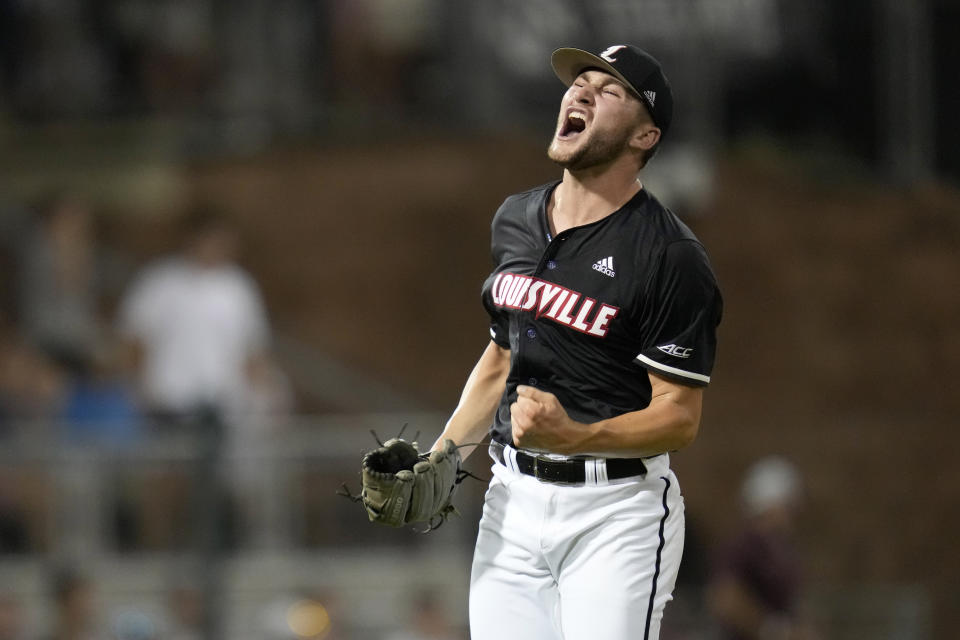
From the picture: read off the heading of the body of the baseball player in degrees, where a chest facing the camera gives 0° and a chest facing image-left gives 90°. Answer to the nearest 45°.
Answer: approximately 45°

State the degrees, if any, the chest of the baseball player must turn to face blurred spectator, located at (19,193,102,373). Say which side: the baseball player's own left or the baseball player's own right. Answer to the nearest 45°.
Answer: approximately 90° to the baseball player's own right

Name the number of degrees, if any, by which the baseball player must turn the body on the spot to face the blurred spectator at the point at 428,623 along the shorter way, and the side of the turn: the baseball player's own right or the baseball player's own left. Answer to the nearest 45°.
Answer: approximately 135° to the baseball player's own right

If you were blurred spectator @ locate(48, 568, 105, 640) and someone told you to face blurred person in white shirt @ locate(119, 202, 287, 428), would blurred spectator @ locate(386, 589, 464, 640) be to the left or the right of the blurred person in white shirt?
right

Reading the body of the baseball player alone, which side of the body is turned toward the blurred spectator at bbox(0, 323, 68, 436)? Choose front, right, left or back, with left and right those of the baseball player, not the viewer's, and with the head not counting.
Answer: right

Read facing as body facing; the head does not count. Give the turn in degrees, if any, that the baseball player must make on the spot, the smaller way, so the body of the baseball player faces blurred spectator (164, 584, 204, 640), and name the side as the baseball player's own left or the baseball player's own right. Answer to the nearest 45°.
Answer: approximately 90° to the baseball player's own right

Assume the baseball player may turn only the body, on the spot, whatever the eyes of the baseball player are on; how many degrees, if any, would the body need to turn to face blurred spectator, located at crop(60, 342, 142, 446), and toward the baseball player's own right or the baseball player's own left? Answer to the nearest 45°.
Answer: approximately 90° to the baseball player's own right

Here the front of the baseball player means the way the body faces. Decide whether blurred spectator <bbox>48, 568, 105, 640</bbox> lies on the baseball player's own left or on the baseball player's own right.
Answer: on the baseball player's own right
